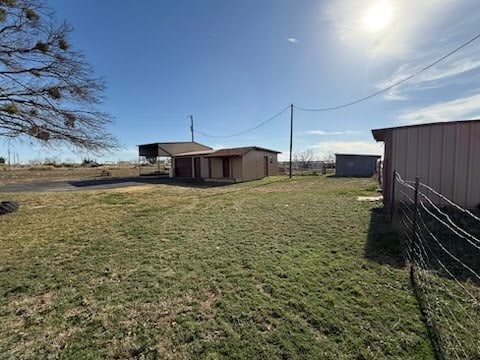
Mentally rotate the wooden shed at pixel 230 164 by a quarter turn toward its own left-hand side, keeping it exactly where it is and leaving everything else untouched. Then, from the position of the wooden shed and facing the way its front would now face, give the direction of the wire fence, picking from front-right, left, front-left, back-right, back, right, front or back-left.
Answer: front-right

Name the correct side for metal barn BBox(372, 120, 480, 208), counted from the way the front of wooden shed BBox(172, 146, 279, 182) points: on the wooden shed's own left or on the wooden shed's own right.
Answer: on the wooden shed's own left

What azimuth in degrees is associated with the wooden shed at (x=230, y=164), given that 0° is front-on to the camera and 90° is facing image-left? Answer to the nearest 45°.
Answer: approximately 45°

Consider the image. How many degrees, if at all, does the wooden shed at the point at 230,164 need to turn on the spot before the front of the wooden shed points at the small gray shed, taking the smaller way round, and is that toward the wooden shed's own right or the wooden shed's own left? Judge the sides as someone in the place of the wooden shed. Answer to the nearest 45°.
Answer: approximately 135° to the wooden shed's own left

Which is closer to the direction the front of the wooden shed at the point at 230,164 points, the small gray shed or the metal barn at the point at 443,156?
the metal barn
